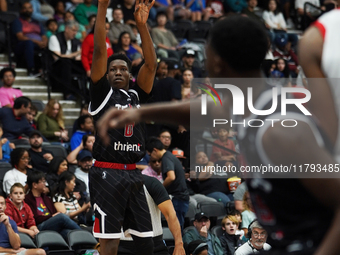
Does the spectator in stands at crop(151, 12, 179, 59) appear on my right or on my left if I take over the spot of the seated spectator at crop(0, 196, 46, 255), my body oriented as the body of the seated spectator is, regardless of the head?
on my left

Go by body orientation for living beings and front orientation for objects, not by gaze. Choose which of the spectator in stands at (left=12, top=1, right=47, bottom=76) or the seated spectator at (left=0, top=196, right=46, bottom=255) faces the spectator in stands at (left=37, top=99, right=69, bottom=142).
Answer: the spectator in stands at (left=12, top=1, right=47, bottom=76)

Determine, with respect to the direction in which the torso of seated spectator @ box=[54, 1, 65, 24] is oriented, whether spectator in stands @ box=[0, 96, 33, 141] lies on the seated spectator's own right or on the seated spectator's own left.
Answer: on the seated spectator's own right

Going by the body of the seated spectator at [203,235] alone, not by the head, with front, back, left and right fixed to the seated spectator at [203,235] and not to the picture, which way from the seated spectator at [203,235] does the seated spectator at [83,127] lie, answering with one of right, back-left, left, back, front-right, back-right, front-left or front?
back-right

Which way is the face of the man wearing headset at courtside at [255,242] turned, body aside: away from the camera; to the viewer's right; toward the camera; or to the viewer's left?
toward the camera

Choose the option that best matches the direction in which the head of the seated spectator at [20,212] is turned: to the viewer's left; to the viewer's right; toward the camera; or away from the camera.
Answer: toward the camera

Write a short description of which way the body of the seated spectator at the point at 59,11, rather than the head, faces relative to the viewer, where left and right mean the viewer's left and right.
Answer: facing the viewer and to the right of the viewer

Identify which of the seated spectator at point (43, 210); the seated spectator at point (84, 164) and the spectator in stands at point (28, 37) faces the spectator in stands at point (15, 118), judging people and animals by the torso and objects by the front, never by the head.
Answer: the spectator in stands at point (28, 37)

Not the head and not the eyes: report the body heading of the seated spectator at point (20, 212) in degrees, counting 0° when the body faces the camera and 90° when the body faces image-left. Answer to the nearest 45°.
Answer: approximately 315°

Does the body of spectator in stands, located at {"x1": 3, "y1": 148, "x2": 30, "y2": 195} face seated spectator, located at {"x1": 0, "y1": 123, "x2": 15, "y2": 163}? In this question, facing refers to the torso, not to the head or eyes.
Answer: no

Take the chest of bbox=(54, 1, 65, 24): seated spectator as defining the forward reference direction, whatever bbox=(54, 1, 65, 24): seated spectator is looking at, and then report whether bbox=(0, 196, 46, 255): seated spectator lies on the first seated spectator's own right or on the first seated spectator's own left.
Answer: on the first seated spectator's own right

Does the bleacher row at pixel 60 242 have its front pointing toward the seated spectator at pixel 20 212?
no

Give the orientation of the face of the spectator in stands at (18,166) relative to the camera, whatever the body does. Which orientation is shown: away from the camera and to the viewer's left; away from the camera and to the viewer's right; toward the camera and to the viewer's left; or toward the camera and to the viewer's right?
toward the camera and to the viewer's right

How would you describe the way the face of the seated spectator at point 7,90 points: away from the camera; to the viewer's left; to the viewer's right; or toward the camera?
toward the camera

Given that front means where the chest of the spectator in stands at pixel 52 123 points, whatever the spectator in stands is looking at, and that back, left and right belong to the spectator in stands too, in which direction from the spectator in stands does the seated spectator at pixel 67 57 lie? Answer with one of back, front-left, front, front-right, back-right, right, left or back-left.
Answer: back-left

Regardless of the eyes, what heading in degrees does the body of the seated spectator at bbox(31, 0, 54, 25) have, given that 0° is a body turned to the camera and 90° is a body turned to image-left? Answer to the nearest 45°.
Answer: approximately 315°

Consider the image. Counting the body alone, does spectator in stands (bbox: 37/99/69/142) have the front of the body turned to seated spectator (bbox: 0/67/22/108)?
no

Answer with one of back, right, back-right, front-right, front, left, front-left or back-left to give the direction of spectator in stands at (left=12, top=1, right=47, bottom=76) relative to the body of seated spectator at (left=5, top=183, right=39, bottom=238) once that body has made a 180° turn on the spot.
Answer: front-right

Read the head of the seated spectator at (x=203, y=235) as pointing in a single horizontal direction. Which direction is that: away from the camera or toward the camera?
toward the camera

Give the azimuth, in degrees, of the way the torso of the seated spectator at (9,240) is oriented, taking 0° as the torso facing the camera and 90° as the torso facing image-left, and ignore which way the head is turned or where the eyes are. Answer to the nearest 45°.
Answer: approximately 315°
